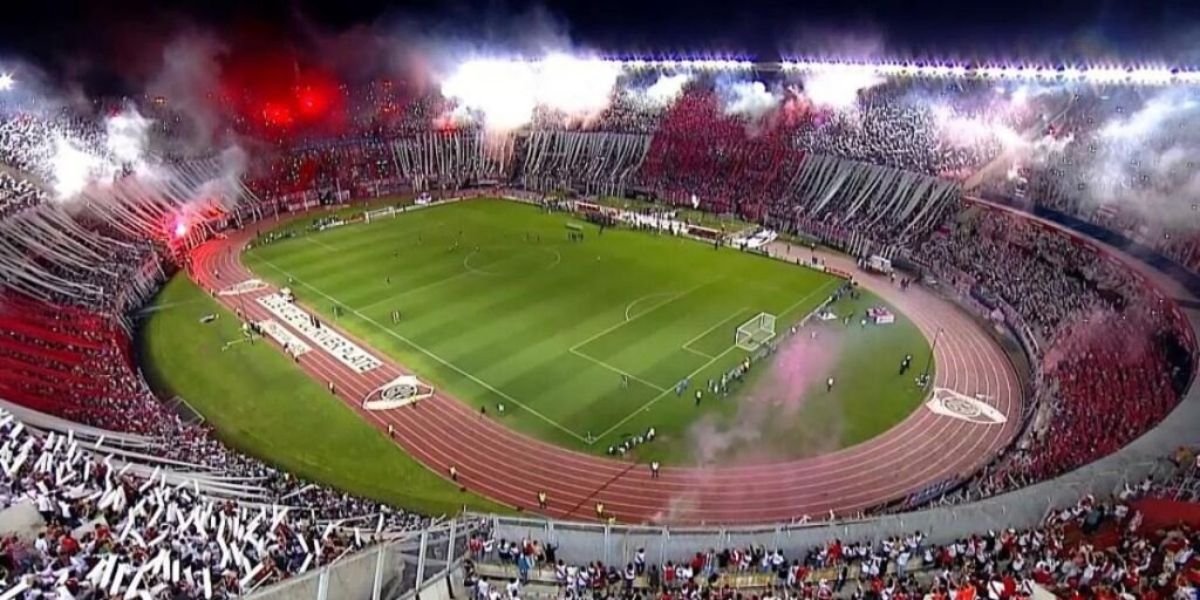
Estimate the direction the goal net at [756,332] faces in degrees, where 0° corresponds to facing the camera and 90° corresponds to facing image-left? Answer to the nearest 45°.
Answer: approximately 135°
